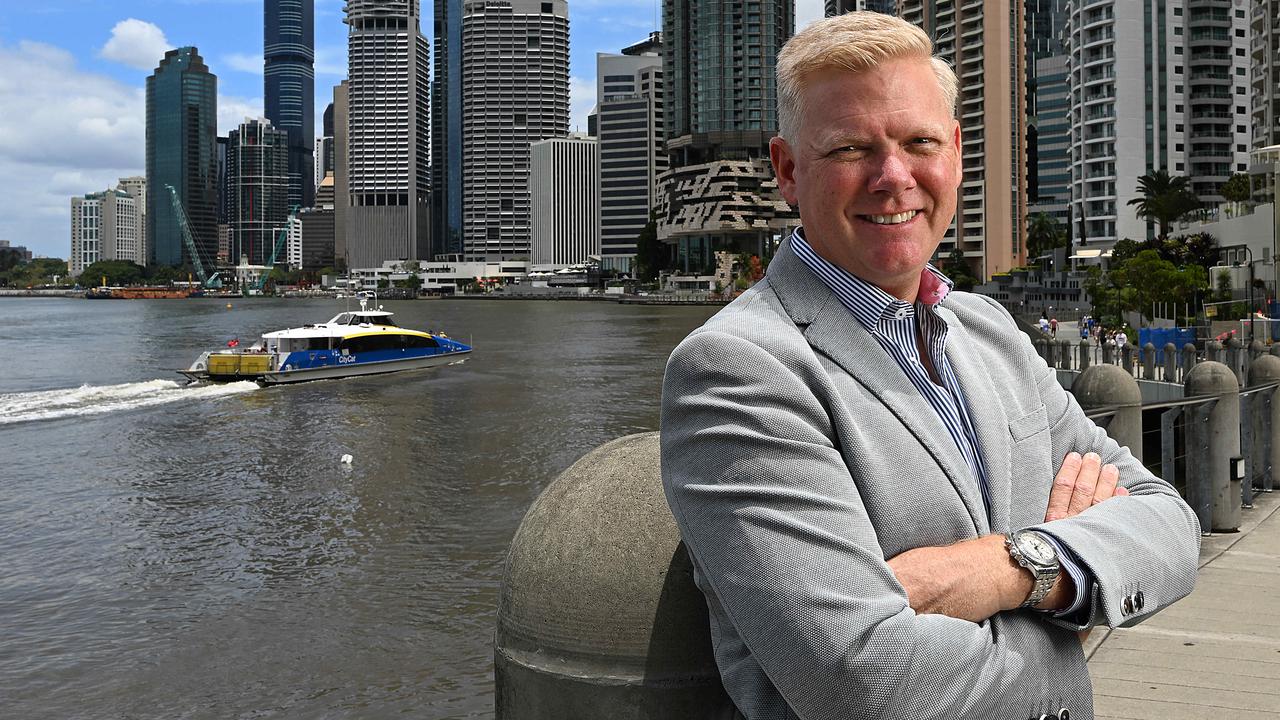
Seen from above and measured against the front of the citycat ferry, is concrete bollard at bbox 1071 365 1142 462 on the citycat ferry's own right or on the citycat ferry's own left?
on the citycat ferry's own right

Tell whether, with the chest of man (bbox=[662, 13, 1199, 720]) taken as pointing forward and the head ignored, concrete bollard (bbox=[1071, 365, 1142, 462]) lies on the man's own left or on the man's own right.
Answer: on the man's own left

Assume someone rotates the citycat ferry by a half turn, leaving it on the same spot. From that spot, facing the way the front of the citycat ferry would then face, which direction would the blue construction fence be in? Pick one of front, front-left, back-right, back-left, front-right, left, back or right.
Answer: left

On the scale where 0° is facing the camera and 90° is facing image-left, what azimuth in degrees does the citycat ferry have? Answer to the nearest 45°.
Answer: approximately 225°

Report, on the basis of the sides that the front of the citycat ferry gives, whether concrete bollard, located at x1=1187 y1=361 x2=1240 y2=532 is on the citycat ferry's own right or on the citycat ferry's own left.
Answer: on the citycat ferry's own right

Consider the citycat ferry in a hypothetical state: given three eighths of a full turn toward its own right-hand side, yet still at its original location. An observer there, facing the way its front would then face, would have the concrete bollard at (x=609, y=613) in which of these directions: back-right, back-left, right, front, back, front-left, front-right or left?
front

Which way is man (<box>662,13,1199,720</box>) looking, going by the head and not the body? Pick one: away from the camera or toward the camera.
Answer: toward the camera

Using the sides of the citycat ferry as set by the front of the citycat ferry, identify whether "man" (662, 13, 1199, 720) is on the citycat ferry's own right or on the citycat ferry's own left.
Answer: on the citycat ferry's own right

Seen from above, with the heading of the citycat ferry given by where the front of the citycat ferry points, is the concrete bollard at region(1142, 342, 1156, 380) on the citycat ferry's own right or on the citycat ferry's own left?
on the citycat ferry's own right

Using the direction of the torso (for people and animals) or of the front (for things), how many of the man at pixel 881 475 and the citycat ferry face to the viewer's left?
0
